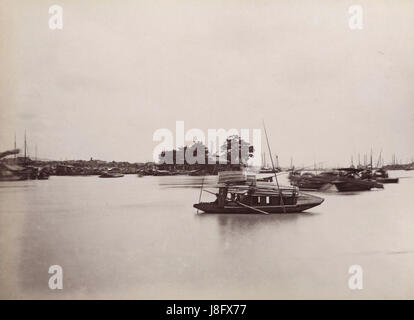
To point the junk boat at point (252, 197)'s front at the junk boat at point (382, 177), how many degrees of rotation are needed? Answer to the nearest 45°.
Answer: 0° — it already faces it

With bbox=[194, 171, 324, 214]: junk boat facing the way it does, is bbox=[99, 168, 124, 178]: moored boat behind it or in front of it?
behind

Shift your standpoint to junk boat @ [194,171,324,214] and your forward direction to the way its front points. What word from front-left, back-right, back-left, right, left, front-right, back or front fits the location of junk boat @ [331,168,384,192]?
front

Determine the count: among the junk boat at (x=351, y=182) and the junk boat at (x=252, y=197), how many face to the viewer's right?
2

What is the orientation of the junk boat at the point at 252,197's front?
to the viewer's right

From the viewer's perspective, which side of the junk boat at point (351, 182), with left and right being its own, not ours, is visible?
right
